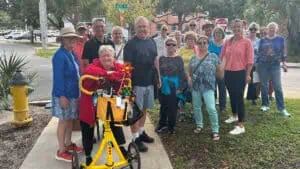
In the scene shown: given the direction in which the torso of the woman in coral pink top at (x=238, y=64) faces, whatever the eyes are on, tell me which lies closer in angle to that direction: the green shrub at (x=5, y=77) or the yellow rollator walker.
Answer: the yellow rollator walker

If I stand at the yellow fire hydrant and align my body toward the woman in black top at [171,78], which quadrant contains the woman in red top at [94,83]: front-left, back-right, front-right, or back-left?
front-right

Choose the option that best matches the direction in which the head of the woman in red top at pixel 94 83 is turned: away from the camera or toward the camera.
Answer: toward the camera

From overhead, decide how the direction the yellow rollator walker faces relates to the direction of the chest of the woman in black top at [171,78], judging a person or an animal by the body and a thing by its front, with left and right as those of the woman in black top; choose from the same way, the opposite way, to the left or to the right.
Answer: the same way

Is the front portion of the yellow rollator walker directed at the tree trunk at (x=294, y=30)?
no

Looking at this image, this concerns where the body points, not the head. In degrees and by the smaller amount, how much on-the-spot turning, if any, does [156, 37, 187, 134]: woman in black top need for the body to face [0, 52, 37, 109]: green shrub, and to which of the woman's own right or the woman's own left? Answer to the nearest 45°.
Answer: approximately 135° to the woman's own right

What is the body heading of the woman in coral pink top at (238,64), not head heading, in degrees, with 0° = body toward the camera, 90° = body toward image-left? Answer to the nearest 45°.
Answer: approximately 45°

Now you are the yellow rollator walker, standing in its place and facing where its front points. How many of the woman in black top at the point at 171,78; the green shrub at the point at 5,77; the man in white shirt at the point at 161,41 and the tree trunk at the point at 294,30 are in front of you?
0

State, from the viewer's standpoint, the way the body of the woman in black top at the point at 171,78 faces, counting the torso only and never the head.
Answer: toward the camera

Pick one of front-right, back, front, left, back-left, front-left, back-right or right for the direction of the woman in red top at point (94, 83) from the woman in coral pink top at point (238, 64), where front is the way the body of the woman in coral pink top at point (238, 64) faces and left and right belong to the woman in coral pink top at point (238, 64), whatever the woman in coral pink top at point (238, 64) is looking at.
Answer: front

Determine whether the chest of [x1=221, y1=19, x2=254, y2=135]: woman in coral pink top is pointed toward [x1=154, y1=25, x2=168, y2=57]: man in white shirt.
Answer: no

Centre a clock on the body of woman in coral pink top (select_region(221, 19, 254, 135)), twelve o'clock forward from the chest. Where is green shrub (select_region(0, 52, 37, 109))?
The green shrub is roughly at 2 o'clock from the woman in coral pink top.

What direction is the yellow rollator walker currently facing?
toward the camera

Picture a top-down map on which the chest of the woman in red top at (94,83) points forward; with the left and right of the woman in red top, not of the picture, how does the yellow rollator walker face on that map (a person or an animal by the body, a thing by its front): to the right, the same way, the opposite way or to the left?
the same way

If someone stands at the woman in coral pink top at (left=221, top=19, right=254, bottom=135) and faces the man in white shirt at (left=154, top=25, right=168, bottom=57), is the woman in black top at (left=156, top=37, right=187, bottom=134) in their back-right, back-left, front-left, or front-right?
front-left

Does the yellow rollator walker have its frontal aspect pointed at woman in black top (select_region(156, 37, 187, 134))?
no

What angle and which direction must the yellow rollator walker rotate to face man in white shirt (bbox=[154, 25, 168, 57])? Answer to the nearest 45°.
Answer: approximately 180°
